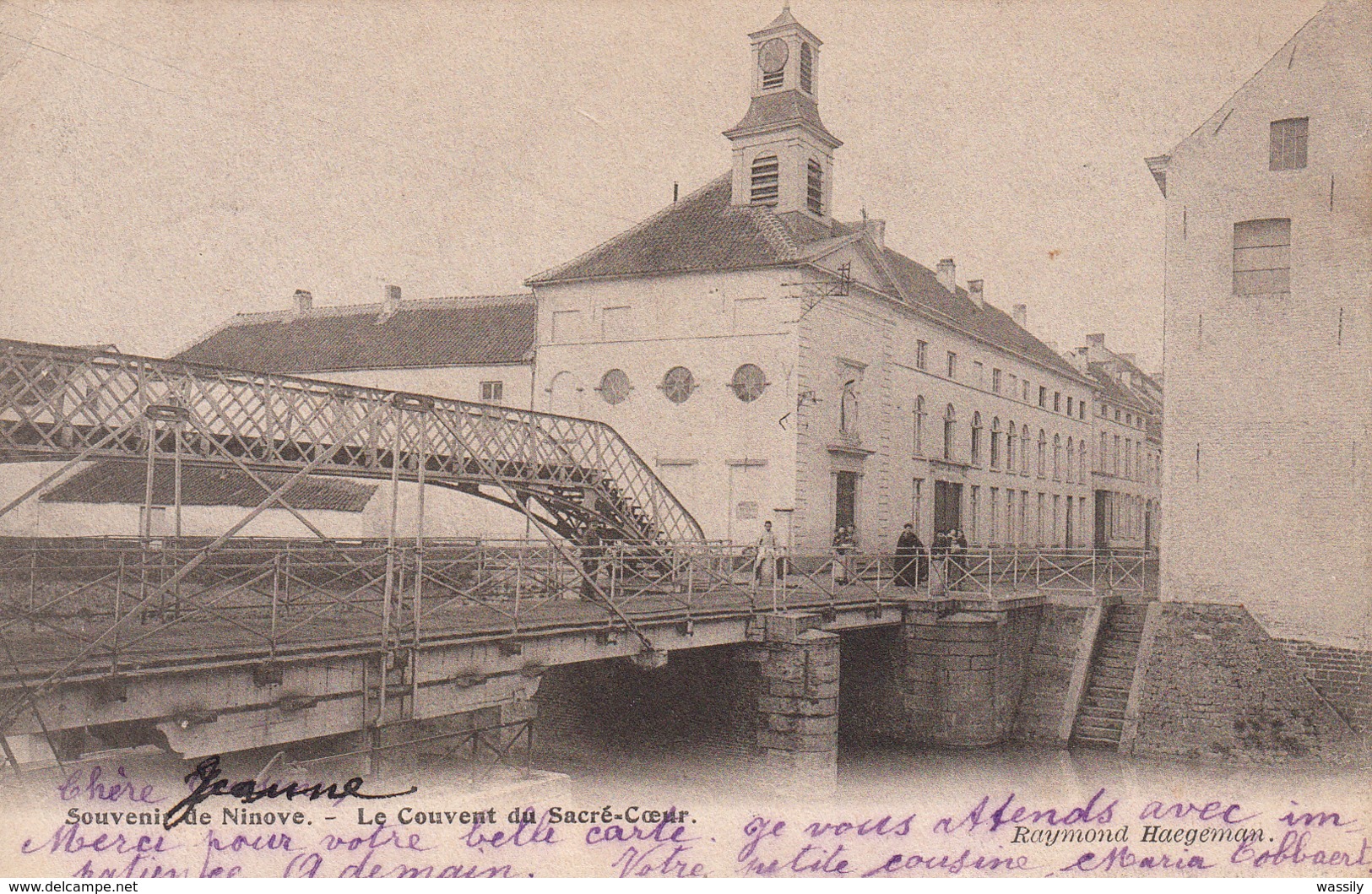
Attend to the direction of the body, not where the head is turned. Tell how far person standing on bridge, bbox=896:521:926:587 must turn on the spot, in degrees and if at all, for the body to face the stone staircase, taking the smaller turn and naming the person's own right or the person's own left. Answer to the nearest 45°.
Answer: approximately 45° to the person's own left

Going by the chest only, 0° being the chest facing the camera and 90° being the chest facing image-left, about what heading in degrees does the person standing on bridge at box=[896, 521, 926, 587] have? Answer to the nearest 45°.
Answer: approximately 0°

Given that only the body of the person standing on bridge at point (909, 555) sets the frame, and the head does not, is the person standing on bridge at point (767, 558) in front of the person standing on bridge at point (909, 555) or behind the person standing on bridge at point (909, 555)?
in front

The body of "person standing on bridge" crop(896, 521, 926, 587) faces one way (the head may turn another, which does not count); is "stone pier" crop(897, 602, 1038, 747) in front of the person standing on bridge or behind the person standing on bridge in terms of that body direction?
in front

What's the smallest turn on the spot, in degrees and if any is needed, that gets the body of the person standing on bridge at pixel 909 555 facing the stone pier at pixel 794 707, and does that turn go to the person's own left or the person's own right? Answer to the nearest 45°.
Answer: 0° — they already face it
